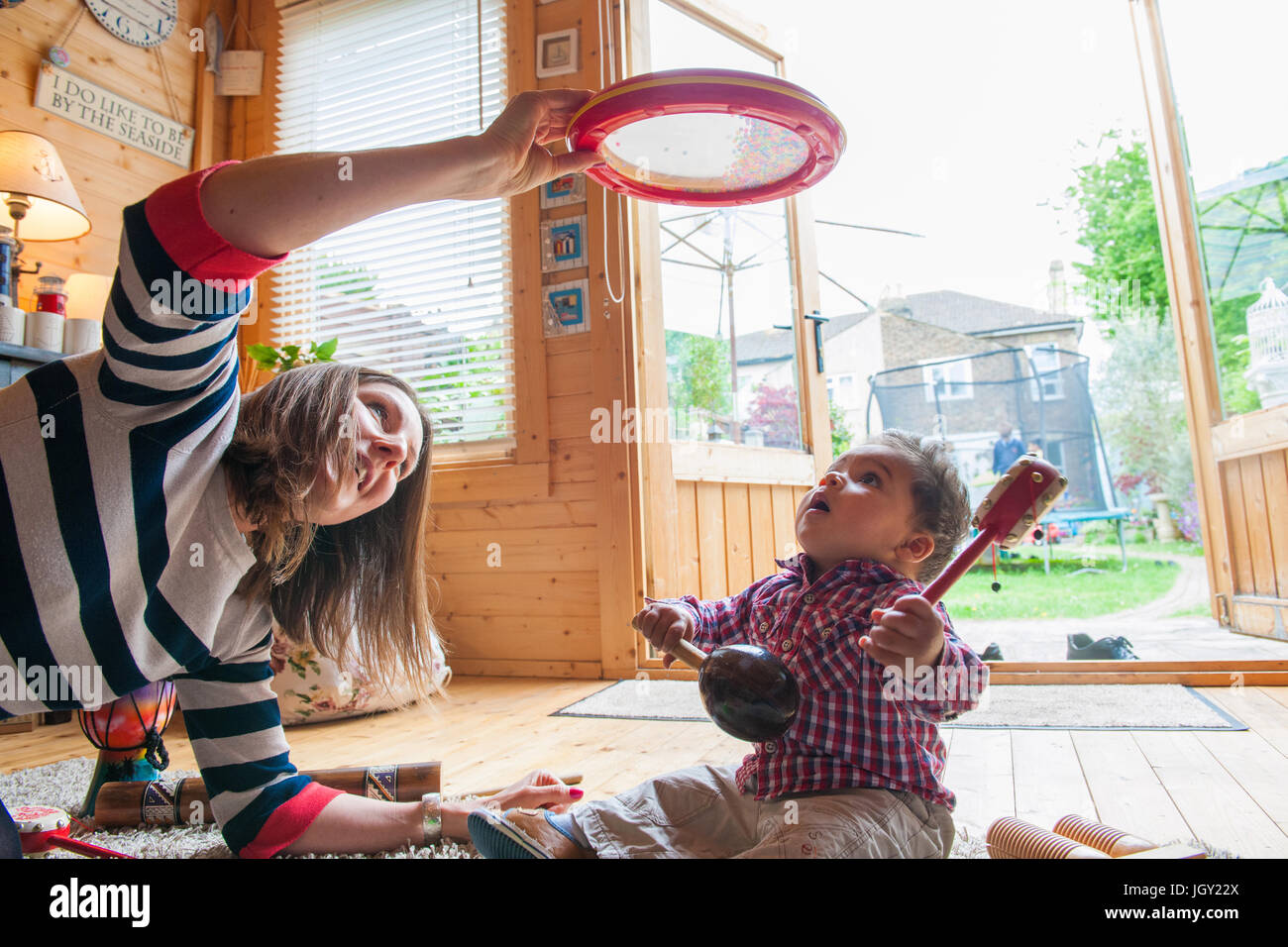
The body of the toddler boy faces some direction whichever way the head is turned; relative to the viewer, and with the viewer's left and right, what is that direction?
facing the viewer and to the left of the viewer

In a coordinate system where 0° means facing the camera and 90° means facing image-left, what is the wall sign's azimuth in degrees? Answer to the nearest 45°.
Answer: approximately 315°

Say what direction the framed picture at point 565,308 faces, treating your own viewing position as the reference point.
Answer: facing the viewer

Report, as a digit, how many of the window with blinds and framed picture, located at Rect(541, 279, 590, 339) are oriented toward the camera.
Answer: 2

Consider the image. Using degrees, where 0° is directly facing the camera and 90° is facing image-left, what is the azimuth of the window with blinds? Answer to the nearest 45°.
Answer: approximately 0°

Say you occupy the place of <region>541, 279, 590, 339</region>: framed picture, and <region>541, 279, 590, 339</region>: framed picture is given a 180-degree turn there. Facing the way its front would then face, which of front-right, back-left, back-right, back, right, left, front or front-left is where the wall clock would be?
left

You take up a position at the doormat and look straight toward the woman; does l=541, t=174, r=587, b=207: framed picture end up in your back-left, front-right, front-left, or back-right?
front-right

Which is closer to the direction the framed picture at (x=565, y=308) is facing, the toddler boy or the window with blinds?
the toddler boy

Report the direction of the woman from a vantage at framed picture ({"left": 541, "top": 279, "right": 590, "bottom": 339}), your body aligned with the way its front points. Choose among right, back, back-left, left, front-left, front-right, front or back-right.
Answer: front

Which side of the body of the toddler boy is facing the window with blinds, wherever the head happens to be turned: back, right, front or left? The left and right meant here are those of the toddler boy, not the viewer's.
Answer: right
